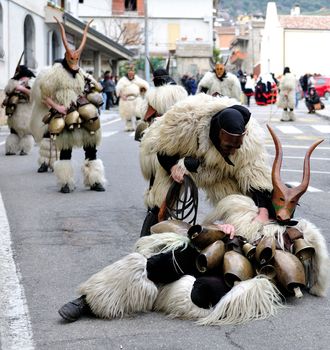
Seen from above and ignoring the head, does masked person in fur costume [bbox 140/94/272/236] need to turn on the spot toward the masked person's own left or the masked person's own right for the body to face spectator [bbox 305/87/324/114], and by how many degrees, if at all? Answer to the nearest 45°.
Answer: approximately 135° to the masked person's own left

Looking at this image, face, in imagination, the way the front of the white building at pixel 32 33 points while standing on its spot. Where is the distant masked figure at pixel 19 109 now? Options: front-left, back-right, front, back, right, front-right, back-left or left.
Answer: front-right

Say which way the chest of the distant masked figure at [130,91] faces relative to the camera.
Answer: toward the camera

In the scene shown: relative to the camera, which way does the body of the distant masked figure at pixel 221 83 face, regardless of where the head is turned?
toward the camera

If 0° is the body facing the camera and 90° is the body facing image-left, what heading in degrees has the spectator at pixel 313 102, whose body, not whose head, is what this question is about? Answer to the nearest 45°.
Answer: approximately 45°

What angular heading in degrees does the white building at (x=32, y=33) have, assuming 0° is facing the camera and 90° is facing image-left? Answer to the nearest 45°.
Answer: approximately 315°

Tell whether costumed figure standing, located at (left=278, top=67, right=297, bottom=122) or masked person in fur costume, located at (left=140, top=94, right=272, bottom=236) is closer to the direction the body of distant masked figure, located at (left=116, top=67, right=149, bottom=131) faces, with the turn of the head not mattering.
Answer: the masked person in fur costume

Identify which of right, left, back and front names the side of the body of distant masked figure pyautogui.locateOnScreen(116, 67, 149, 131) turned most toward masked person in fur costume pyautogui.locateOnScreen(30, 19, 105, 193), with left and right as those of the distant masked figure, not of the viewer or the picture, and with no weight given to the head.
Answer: front

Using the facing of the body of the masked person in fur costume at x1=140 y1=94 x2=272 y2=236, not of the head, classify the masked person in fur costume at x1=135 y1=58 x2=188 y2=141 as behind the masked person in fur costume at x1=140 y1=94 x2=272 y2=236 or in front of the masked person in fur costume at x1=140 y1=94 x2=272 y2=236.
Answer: behind
